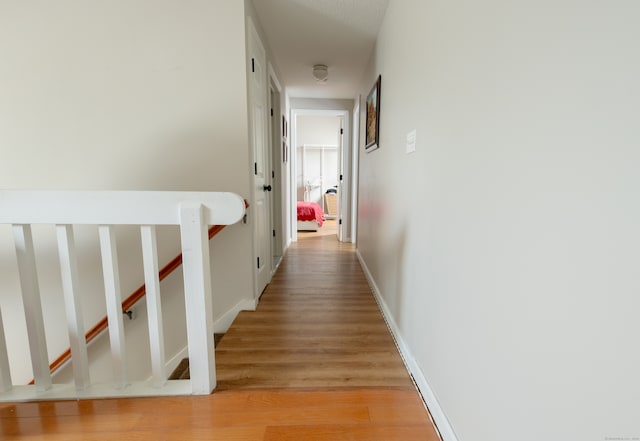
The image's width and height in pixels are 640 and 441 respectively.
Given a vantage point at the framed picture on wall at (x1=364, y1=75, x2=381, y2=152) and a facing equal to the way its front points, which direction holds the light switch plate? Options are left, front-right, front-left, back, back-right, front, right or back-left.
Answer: left

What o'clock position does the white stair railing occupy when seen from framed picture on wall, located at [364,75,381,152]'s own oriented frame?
The white stair railing is roughly at 10 o'clock from the framed picture on wall.

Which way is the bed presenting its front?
to the viewer's right

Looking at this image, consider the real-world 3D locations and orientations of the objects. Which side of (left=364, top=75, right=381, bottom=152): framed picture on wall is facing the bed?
right

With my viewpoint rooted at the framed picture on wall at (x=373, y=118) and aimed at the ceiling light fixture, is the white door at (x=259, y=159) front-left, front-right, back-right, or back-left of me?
front-left

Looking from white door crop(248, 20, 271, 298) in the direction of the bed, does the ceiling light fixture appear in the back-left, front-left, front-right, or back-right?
front-right

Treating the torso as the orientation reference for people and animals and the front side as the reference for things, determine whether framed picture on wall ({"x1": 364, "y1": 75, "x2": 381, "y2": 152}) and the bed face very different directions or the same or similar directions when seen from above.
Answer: very different directions

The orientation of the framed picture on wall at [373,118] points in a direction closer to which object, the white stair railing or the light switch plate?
the white stair railing

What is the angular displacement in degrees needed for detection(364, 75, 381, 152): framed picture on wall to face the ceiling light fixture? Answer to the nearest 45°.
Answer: approximately 45° to its right

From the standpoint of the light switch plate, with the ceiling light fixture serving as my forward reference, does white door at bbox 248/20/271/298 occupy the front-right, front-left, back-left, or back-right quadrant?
front-left

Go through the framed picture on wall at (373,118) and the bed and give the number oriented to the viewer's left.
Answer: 1

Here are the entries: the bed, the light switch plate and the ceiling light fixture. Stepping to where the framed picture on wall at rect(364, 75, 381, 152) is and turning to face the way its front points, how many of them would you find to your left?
1

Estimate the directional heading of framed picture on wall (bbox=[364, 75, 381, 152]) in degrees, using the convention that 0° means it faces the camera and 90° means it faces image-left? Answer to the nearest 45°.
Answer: approximately 90°

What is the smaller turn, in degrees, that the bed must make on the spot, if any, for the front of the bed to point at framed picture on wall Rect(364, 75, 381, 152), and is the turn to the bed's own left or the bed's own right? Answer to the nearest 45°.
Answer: approximately 90° to the bed's own right

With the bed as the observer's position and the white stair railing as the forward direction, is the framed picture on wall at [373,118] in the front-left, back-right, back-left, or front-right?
front-left

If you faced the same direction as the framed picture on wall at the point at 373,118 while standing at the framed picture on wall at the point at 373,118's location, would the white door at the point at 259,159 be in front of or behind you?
in front
